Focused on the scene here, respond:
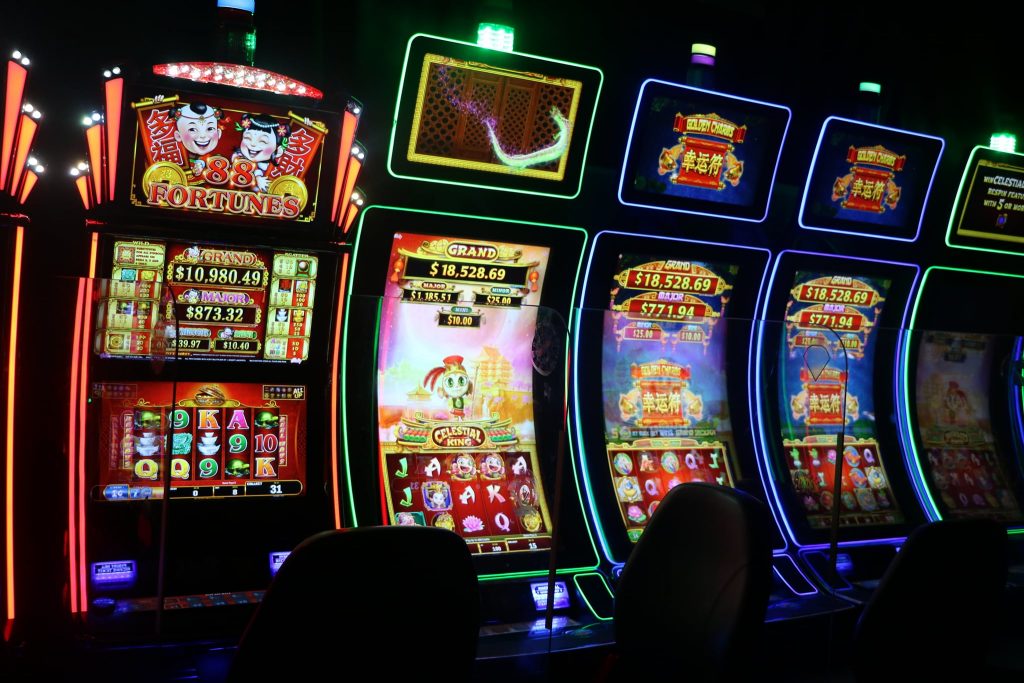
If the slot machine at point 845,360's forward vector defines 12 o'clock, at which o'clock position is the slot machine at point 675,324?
the slot machine at point 675,324 is roughly at 3 o'clock from the slot machine at point 845,360.

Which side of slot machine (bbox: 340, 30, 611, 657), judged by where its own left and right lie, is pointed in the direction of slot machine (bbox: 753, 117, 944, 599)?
left

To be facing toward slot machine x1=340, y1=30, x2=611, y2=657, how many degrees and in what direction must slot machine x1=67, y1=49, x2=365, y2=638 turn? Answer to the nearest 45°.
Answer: approximately 90° to its left

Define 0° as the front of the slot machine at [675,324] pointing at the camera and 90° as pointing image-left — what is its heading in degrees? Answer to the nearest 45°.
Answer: approximately 315°

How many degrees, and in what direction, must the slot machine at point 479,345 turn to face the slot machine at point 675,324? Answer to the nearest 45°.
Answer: approximately 90° to its left

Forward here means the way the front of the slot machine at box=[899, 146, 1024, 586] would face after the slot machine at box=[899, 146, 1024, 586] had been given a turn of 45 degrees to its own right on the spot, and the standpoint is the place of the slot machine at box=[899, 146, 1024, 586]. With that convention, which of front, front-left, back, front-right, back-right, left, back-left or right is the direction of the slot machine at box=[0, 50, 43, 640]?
front-right

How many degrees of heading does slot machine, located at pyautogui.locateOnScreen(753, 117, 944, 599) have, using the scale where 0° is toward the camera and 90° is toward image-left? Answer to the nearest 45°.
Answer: approximately 315°

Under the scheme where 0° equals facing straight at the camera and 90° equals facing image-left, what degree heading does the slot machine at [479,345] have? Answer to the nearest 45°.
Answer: approximately 315°

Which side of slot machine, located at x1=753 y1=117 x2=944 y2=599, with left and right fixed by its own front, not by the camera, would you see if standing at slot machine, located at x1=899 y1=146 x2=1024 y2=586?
left
